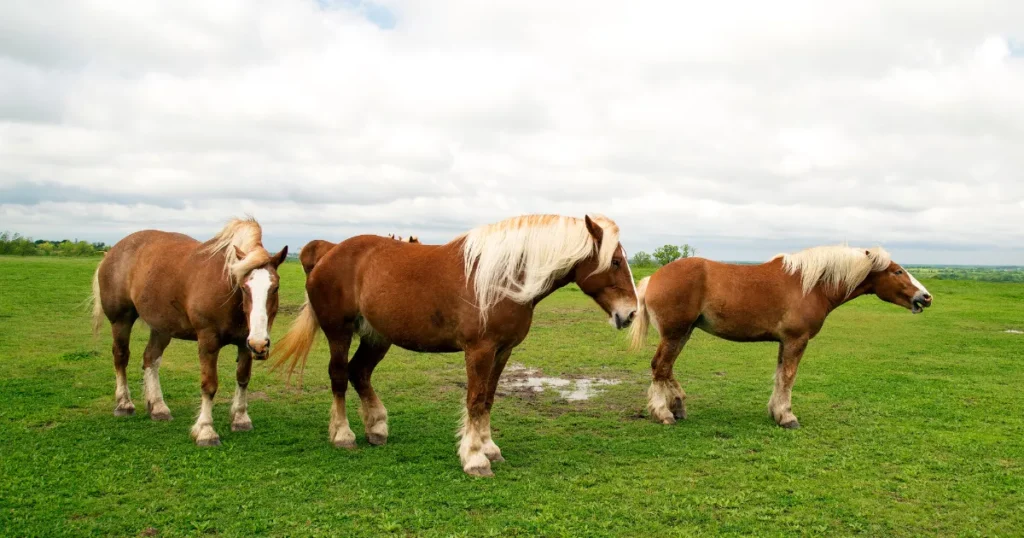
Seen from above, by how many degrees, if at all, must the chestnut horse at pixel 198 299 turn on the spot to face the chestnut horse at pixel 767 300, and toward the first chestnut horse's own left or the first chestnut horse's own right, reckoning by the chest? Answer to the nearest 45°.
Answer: approximately 45° to the first chestnut horse's own left

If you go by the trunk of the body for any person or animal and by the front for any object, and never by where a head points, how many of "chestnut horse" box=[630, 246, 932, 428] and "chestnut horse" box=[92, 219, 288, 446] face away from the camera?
0

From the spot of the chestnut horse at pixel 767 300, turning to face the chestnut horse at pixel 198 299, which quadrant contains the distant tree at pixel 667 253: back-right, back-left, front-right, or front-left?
back-right

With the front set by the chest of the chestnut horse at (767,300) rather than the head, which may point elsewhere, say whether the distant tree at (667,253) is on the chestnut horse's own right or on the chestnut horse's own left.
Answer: on the chestnut horse's own left

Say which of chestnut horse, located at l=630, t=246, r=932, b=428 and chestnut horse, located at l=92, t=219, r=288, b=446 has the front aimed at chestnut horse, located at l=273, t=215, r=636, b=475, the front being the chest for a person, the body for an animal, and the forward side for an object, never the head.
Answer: chestnut horse, located at l=92, t=219, r=288, b=446

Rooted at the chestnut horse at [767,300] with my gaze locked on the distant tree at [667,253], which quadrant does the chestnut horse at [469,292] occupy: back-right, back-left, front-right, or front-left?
back-left

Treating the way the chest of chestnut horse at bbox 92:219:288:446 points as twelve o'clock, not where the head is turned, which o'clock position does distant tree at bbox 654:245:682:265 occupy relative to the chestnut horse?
The distant tree is roughly at 9 o'clock from the chestnut horse.

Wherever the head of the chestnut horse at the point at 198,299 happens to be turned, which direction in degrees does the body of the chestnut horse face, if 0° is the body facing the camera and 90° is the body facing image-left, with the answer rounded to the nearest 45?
approximately 315°

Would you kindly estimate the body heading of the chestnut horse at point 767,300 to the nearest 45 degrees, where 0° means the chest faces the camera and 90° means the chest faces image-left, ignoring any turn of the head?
approximately 270°
